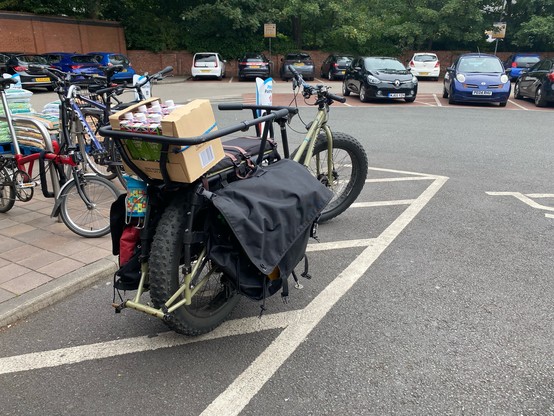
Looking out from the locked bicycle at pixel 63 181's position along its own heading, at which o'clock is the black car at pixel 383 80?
The black car is roughly at 9 o'clock from the locked bicycle.

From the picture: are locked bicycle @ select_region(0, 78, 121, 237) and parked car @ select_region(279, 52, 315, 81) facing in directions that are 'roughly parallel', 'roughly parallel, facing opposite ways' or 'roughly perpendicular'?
roughly perpendicular

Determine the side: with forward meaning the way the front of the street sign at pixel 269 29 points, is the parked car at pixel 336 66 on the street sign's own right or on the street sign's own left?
on the street sign's own left

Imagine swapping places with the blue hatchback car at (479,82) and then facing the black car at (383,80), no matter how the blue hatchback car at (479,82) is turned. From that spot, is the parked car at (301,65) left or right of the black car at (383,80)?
right

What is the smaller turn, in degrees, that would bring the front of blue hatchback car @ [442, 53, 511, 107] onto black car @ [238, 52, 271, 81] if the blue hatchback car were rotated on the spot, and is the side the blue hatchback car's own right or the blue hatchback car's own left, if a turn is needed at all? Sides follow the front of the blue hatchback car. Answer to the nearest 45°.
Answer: approximately 135° to the blue hatchback car's own right

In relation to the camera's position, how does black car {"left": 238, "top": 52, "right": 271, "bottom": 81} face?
facing away from the viewer

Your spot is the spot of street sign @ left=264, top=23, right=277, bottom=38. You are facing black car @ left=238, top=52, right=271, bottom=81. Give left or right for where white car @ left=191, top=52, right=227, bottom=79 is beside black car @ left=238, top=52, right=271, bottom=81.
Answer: right

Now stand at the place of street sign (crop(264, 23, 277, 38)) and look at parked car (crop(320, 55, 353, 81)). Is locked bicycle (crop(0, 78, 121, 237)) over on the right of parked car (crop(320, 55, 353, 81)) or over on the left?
right

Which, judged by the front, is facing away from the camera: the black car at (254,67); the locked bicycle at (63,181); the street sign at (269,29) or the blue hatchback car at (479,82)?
the black car
